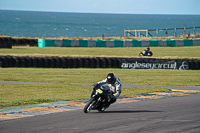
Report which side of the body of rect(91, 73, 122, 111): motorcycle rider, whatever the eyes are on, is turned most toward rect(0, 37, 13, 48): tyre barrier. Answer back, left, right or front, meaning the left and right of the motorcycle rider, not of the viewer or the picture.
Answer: right

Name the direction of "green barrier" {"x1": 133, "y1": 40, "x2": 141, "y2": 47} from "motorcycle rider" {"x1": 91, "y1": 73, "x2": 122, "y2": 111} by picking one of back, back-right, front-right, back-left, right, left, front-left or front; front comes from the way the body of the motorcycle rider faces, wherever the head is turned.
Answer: back-right

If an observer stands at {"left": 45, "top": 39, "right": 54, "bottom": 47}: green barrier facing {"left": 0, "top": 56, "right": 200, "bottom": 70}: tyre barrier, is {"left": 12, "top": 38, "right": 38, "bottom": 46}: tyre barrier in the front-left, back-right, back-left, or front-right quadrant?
back-right

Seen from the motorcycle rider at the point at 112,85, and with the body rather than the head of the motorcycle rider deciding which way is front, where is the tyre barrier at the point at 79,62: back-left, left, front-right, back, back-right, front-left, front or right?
back-right

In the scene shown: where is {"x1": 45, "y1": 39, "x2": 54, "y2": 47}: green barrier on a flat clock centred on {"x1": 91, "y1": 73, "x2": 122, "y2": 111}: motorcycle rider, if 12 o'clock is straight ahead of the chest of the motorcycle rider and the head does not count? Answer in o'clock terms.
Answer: The green barrier is roughly at 4 o'clock from the motorcycle rider.

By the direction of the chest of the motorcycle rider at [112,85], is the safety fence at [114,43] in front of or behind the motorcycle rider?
behind

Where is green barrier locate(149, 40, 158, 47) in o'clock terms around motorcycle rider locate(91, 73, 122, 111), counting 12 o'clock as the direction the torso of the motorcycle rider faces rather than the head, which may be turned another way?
The green barrier is roughly at 5 o'clock from the motorcycle rider.

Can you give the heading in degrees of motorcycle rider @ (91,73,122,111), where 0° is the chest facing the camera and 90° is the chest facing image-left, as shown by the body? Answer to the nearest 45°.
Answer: approximately 45°

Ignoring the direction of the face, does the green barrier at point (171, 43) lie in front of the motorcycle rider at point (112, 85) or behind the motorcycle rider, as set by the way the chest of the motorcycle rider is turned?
behind

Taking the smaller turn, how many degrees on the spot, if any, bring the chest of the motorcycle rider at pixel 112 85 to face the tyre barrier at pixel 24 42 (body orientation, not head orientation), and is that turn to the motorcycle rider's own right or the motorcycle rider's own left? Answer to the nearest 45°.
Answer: approximately 135° to the motorcycle rider's own right
